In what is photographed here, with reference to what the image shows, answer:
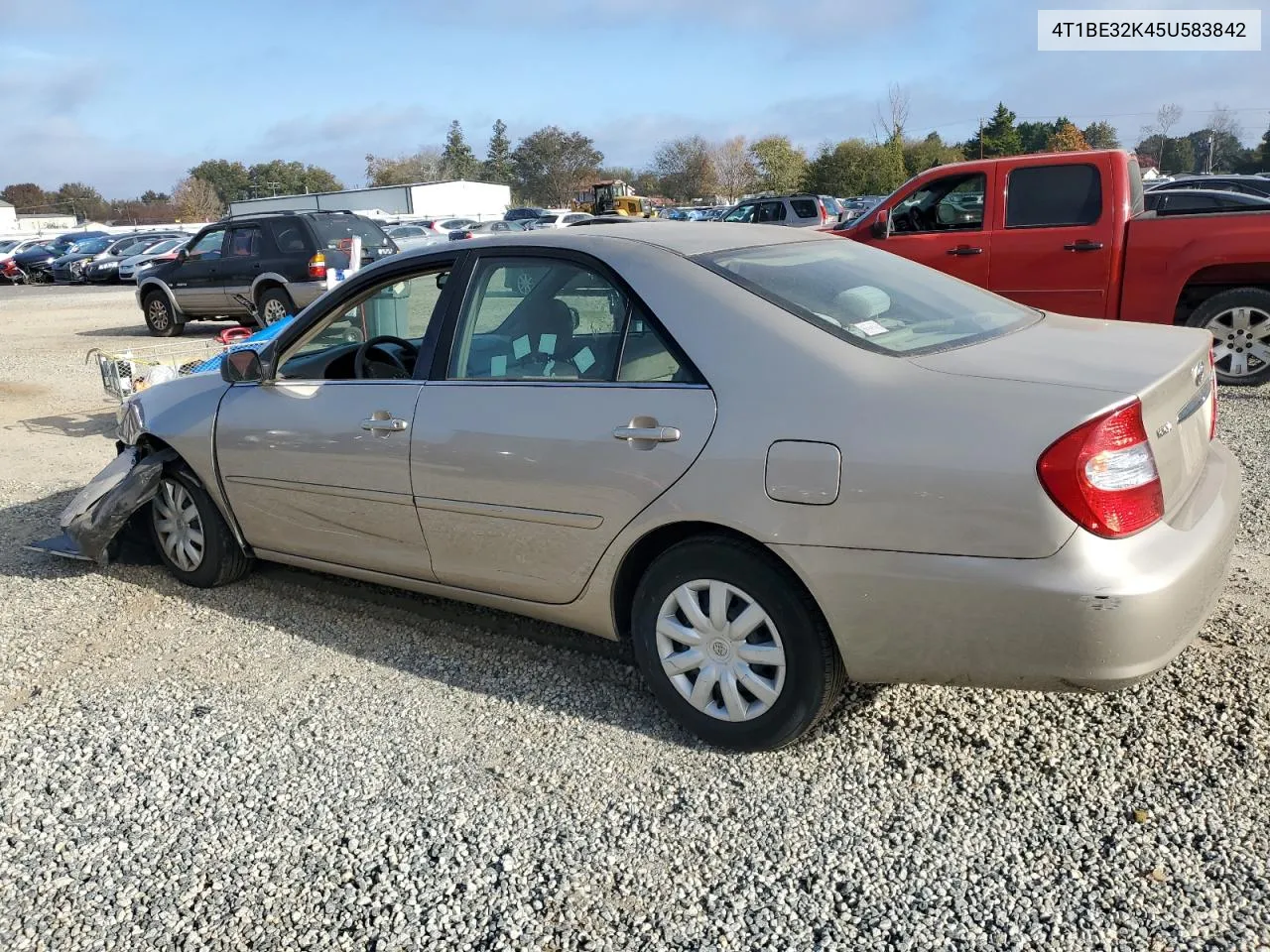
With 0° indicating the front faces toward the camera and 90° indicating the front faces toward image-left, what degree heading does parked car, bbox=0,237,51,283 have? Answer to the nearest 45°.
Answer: approximately 45°

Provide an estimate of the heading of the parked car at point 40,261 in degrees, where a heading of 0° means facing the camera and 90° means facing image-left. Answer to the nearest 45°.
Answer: approximately 45°

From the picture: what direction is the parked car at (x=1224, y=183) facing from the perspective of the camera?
to the viewer's left

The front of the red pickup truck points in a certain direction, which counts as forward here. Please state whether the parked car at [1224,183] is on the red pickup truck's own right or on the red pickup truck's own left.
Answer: on the red pickup truck's own right

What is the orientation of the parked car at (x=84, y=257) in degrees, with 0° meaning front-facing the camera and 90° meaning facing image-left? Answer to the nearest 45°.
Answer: approximately 45°

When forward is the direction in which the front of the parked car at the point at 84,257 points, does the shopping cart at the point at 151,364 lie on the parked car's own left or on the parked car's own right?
on the parked car's own left

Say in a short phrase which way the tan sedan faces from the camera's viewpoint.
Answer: facing away from the viewer and to the left of the viewer

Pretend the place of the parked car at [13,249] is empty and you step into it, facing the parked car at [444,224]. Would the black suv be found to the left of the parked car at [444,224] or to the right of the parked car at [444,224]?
right

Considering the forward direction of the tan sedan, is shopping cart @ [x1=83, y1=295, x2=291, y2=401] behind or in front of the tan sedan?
in front

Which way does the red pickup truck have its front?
to the viewer's left

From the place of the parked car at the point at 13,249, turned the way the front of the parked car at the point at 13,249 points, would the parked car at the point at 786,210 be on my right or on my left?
on my left

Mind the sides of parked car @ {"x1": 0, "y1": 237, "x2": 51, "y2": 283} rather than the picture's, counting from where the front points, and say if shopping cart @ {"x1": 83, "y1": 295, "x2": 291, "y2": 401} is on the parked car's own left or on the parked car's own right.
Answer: on the parked car's own left

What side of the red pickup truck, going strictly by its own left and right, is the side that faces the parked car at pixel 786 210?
right
